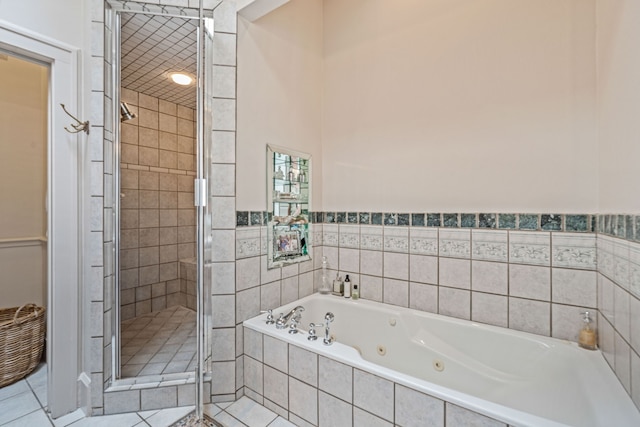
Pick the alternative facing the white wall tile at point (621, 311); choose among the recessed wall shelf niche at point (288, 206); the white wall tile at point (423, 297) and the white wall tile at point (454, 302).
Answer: the recessed wall shelf niche

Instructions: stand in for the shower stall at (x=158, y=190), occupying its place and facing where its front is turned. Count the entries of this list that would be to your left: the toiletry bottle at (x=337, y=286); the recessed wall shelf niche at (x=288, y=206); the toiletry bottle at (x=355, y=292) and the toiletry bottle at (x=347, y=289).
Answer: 4

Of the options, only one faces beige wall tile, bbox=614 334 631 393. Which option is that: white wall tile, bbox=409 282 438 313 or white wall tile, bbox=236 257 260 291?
white wall tile, bbox=236 257 260 291

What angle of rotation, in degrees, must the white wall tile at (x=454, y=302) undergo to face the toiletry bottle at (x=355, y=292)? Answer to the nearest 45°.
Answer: approximately 45° to its right

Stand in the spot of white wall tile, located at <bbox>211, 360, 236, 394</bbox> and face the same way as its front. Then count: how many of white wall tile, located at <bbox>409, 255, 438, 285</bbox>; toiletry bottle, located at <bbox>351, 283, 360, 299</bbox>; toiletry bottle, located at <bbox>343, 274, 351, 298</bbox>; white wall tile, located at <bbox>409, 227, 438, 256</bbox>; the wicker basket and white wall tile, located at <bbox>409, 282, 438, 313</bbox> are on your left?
5

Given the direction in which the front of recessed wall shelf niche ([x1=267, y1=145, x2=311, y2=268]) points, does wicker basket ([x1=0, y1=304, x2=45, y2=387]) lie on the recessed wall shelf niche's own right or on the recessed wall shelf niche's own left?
on the recessed wall shelf niche's own right

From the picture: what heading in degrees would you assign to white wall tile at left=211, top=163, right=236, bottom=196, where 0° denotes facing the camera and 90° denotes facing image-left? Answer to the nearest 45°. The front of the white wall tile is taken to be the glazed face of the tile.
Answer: approximately 0°

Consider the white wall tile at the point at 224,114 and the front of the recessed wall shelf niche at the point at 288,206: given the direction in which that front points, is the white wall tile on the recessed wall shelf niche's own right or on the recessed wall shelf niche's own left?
on the recessed wall shelf niche's own right

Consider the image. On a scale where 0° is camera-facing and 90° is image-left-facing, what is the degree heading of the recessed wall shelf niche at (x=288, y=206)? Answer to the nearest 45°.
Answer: approximately 315°
